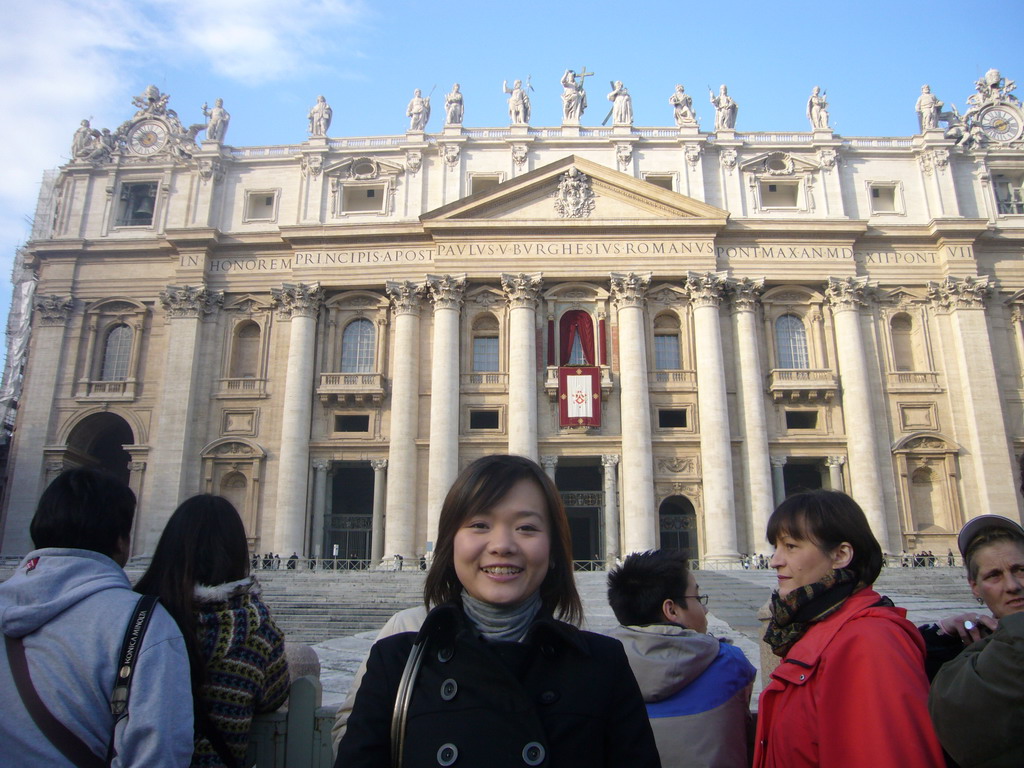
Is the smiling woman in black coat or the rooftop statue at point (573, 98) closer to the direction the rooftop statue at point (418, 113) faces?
the smiling woman in black coat

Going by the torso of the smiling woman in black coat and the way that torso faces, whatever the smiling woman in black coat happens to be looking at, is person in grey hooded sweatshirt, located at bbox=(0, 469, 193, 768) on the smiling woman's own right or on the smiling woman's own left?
on the smiling woman's own right

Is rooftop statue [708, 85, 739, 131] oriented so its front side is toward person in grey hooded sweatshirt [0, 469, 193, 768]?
yes

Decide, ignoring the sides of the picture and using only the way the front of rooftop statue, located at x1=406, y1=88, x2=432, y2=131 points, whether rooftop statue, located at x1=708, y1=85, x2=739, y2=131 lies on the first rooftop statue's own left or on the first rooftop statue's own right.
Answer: on the first rooftop statue's own left

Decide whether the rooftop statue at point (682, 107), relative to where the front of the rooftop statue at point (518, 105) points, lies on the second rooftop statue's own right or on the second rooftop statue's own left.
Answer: on the second rooftop statue's own left

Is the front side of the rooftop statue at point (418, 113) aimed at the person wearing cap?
yes

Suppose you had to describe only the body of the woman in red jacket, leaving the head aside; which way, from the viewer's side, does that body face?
to the viewer's left

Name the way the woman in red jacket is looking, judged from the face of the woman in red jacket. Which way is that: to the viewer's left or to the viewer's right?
to the viewer's left
